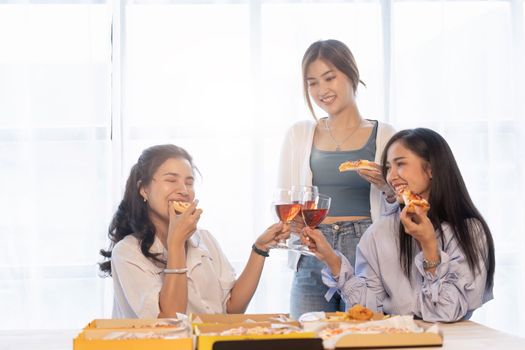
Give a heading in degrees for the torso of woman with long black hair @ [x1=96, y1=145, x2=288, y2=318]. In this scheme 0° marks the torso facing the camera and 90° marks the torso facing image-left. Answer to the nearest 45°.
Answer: approximately 315°

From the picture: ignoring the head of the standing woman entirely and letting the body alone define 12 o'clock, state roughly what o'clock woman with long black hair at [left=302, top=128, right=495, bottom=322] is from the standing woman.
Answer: The woman with long black hair is roughly at 11 o'clock from the standing woman.

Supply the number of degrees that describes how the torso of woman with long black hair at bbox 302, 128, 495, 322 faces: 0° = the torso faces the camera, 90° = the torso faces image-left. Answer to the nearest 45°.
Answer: approximately 45°

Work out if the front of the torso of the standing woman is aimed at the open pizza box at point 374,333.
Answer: yes

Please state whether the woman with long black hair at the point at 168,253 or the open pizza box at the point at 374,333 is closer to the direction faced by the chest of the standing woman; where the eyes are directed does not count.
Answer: the open pizza box

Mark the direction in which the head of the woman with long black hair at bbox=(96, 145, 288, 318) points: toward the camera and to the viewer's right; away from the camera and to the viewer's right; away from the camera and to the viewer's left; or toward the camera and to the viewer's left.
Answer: toward the camera and to the viewer's right
